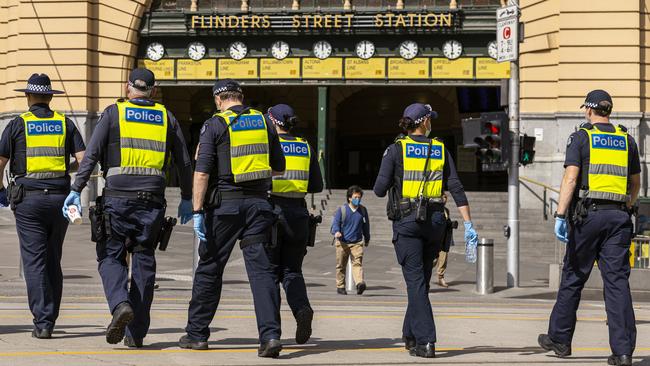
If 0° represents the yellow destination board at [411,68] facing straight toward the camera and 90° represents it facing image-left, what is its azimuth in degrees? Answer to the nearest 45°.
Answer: approximately 0°

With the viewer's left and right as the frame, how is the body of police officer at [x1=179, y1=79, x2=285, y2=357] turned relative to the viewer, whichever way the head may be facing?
facing away from the viewer and to the left of the viewer

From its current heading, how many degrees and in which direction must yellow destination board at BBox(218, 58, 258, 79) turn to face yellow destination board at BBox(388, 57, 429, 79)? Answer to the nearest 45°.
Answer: approximately 90° to its left

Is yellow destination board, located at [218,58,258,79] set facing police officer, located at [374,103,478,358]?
yes

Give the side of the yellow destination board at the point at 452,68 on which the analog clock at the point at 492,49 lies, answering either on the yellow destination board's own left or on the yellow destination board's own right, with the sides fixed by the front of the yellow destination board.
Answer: on the yellow destination board's own left

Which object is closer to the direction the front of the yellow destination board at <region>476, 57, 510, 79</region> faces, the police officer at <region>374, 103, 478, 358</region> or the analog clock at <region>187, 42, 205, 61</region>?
the police officer

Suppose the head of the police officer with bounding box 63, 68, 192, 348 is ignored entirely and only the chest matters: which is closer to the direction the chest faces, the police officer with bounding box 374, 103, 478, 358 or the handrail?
the handrail

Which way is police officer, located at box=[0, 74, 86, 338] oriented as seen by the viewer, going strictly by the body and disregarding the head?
away from the camera

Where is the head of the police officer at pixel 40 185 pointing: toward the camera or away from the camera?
away from the camera

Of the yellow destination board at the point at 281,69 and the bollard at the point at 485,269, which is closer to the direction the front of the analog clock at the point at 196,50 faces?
the bollard

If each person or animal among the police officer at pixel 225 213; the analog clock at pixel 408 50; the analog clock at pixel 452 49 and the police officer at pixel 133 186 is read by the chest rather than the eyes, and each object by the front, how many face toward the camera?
2

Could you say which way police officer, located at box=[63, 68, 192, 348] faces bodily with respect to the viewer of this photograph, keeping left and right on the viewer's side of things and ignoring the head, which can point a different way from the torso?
facing away from the viewer

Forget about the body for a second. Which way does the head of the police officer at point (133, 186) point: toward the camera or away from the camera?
away from the camera
